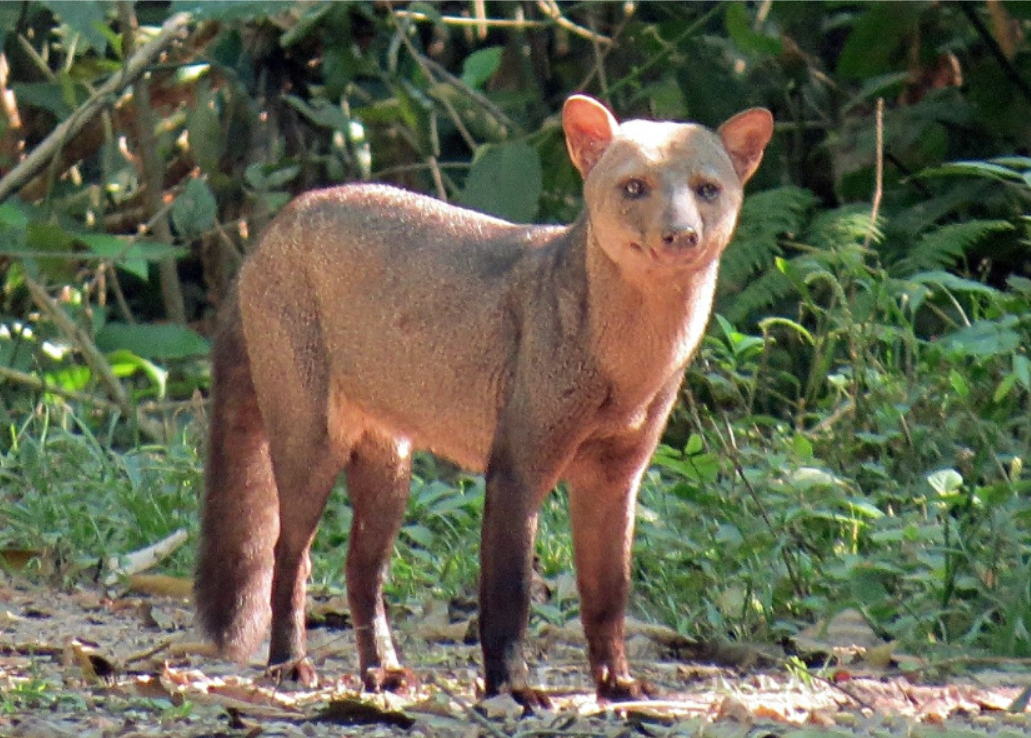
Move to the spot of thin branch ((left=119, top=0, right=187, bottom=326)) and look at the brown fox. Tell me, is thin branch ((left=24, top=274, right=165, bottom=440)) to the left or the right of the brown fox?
right

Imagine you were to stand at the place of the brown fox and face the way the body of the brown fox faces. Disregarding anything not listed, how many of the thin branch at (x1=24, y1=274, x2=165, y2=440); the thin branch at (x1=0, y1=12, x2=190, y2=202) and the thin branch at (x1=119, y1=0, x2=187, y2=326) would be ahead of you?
0

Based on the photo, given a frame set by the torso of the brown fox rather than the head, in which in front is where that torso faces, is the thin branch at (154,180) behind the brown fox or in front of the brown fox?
behind

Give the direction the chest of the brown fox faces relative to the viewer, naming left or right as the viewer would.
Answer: facing the viewer and to the right of the viewer

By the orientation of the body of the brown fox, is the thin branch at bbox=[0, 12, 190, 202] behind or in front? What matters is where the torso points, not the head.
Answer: behind

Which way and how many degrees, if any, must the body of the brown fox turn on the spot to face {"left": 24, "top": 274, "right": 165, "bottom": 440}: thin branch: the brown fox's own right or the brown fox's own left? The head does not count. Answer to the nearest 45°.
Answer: approximately 180°
